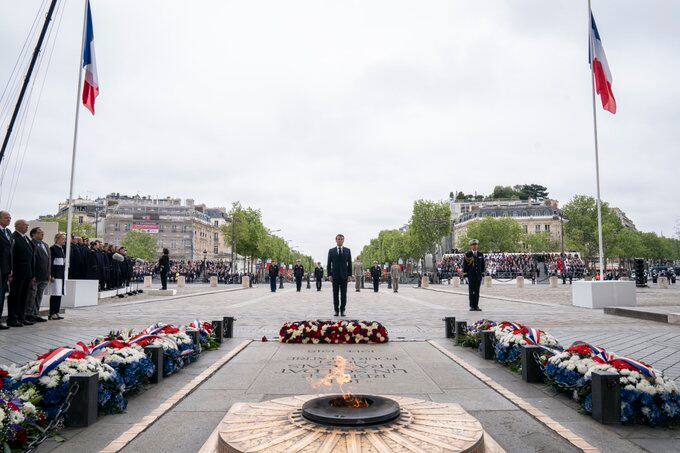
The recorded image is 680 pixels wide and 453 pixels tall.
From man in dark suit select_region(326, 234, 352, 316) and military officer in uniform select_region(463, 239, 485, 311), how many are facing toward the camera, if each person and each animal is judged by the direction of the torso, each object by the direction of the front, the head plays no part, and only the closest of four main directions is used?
2

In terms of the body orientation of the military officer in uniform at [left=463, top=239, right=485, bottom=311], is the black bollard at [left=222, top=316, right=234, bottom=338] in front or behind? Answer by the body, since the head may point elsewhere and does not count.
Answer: in front

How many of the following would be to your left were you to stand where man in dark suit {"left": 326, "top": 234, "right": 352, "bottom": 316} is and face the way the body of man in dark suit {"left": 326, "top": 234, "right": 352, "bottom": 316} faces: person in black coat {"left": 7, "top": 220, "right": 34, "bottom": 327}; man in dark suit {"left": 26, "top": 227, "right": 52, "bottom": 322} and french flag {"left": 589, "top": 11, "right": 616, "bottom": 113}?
1

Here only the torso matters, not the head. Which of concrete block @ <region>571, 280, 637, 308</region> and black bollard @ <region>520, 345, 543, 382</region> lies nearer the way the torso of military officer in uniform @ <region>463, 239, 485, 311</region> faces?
the black bollard

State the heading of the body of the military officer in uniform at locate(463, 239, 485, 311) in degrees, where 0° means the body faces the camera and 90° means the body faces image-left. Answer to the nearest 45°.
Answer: approximately 0°

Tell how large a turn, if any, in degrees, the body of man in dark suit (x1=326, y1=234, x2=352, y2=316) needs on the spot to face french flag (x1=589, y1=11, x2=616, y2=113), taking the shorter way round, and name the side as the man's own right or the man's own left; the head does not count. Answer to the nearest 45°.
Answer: approximately 90° to the man's own left

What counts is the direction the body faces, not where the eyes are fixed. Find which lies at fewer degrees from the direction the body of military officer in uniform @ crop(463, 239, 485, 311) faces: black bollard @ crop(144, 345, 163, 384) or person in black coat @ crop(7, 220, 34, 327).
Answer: the black bollard

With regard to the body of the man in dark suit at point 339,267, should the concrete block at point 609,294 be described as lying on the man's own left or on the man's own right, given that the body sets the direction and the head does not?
on the man's own left

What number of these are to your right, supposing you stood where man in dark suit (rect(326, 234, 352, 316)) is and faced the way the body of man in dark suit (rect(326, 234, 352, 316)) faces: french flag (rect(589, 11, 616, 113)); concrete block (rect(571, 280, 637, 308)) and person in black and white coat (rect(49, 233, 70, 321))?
1

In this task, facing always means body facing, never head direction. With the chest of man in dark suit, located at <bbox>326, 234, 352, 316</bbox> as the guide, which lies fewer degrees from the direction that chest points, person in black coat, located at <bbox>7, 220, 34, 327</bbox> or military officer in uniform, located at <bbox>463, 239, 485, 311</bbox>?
the person in black coat

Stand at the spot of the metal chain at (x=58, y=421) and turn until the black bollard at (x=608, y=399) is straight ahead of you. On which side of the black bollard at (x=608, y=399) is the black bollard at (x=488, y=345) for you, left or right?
left

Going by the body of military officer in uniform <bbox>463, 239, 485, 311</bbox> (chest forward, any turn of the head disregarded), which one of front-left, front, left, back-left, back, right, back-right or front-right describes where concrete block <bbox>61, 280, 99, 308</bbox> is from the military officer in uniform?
right

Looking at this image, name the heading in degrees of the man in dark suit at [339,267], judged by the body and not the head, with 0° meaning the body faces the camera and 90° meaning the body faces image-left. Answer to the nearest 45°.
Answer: approximately 0°
